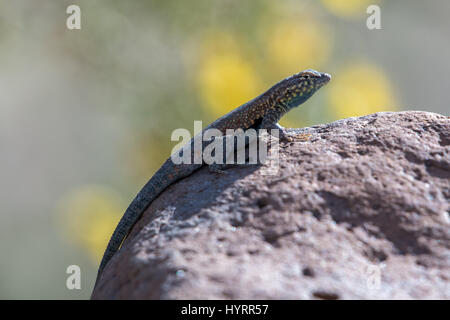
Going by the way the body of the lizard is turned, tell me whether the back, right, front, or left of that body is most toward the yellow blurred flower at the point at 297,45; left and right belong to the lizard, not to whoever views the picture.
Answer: left

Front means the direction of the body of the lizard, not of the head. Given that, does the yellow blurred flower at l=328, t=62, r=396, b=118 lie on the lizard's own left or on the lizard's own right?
on the lizard's own left

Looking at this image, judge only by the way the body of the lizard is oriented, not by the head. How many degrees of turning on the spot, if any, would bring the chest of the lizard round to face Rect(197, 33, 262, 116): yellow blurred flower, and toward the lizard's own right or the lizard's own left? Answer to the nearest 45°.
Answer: approximately 90° to the lizard's own left

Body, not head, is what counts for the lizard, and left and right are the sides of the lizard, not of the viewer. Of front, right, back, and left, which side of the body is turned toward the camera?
right

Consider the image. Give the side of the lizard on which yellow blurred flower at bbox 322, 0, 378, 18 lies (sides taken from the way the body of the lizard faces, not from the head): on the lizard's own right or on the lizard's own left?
on the lizard's own left
